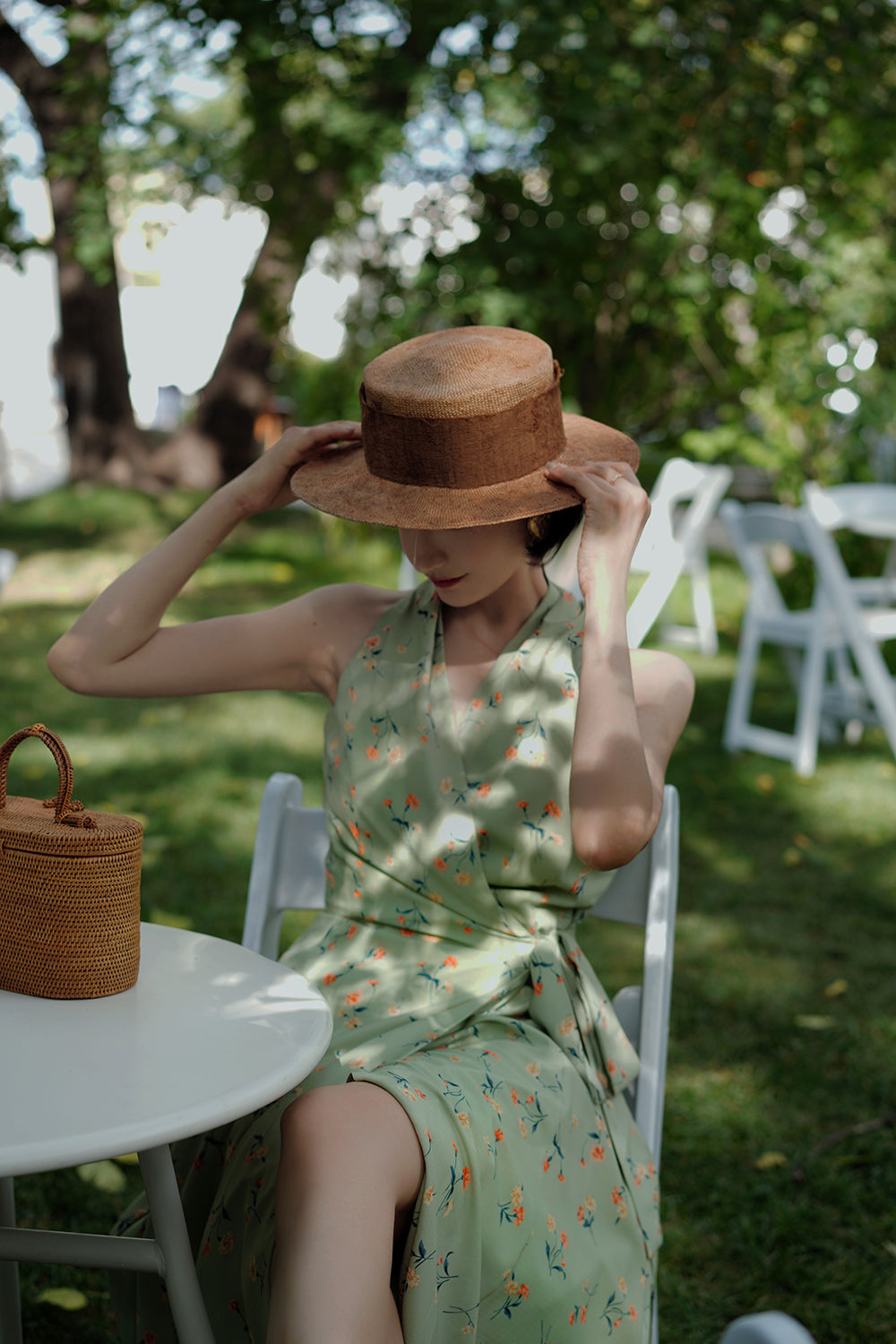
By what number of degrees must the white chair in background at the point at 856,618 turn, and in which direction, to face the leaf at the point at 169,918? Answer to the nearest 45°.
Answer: approximately 135° to its right

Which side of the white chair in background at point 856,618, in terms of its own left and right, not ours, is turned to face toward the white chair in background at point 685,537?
left

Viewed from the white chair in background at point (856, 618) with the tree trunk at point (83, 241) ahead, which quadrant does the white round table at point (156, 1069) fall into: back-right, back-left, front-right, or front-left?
back-left

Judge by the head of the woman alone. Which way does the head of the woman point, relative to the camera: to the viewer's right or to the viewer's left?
to the viewer's left

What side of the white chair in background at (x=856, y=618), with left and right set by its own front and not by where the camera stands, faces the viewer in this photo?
right

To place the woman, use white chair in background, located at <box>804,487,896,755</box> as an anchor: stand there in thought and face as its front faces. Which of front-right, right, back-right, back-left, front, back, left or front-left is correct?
right

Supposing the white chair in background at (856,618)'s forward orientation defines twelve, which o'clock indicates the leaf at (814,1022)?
The leaf is roughly at 3 o'clock from the white chair in background.
